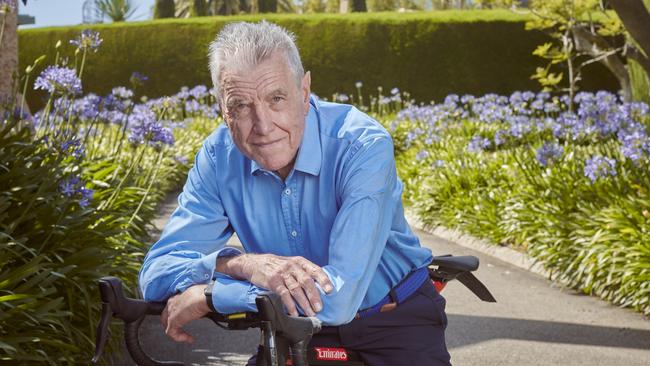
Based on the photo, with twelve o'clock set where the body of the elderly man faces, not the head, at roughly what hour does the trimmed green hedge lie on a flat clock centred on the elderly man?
The trimmed green hedge is roughly at 5 o'clock from the elderly man.

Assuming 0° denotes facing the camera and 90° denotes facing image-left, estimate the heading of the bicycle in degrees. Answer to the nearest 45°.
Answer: approximately 45°

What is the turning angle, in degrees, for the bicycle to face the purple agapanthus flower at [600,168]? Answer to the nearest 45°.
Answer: approximately 180°

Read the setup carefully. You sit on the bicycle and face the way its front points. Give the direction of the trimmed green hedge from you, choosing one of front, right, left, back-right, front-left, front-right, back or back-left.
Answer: back-right

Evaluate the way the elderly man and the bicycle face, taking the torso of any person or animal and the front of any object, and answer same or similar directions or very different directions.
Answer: same or similar directions

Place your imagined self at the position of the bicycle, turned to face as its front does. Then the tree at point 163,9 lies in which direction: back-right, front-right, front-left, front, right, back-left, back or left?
back-right

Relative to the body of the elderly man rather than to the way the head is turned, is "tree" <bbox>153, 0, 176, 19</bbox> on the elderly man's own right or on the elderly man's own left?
on the elderly man's own right

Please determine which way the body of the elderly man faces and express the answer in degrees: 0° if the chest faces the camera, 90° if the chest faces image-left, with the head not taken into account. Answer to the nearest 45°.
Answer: approximately 45°
